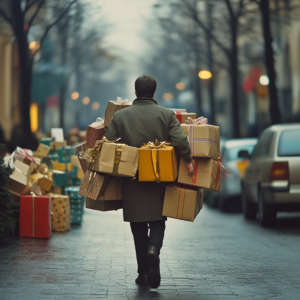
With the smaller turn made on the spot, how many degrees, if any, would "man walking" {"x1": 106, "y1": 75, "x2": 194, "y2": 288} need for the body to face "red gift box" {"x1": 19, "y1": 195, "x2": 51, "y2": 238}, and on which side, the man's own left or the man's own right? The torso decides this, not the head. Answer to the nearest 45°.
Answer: approximately 45° to the man's own left

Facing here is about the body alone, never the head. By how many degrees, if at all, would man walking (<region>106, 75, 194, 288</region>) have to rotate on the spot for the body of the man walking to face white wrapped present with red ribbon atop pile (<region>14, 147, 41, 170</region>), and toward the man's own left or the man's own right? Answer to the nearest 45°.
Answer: approximately 45° to the man's own left

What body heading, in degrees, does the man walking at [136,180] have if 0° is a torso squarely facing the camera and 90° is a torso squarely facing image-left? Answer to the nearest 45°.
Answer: approximately 180°

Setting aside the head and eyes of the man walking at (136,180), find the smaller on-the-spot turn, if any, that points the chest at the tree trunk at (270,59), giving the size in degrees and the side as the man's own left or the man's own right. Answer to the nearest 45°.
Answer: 0° — they already face it

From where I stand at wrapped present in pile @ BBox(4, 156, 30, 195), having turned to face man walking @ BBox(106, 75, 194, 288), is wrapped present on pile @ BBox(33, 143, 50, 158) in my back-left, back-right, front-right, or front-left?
back-left

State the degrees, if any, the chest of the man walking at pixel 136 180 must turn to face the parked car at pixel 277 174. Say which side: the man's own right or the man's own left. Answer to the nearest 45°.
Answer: approximately 45° to the man's own right

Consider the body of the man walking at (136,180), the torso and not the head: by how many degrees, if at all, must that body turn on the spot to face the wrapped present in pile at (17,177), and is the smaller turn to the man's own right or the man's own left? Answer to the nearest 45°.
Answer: approximately 45° to the man's own left
